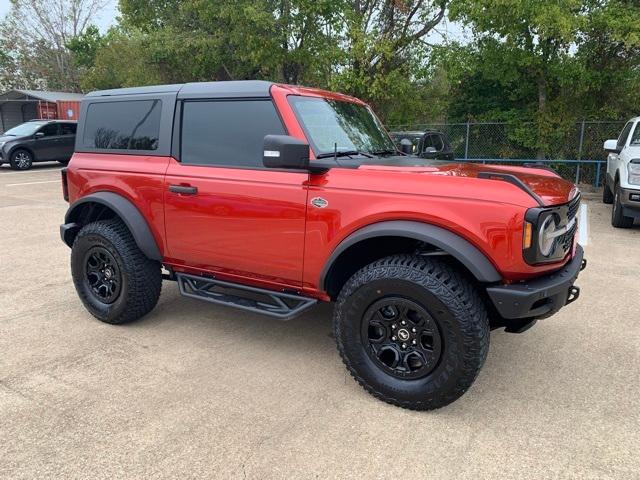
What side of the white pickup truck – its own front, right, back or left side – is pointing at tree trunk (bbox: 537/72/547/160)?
back

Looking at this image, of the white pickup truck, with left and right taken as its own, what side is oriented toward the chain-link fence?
back

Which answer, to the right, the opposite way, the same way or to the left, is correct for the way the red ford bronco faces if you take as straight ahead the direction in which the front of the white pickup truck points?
to the left

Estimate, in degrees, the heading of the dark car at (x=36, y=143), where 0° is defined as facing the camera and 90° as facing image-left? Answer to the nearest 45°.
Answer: approximately 45°

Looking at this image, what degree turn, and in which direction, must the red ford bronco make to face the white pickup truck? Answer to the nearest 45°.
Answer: approximately 90° to its left
